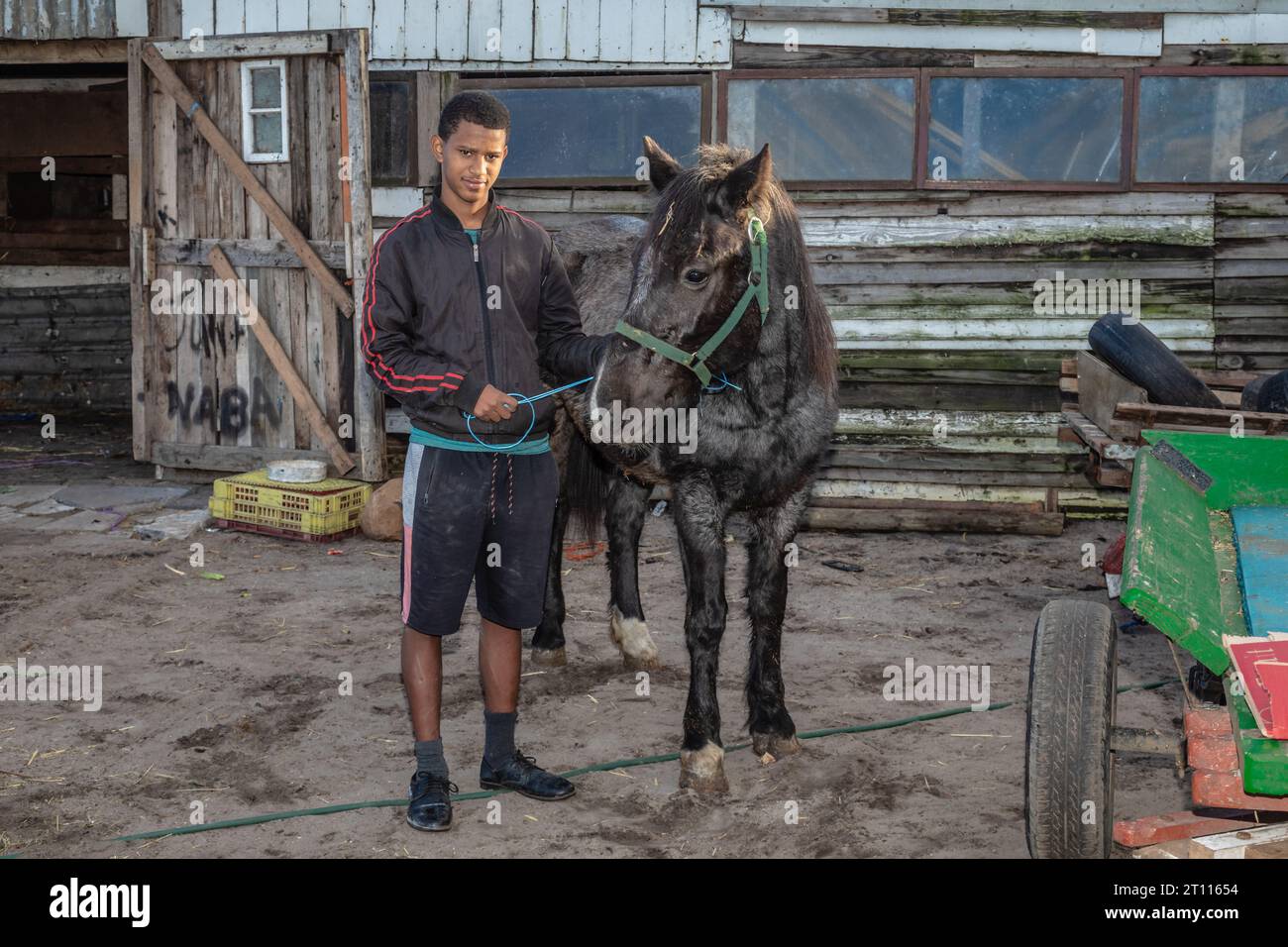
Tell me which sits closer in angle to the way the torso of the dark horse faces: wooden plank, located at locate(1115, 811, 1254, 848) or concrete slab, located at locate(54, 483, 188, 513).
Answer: the wooden plank

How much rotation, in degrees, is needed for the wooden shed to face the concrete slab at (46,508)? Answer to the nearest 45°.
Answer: approximately 90° to its right

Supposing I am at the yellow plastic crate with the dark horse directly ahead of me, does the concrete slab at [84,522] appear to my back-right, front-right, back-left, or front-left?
back-right

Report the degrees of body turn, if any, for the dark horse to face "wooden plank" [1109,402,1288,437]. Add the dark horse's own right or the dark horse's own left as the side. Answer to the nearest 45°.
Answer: approximately 45° to the dark horse's own left

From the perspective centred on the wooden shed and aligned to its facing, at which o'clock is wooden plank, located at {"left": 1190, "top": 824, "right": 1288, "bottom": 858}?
The wooden plank is roughly at 12 o'clock from the wooden shed.

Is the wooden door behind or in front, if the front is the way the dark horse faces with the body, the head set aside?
behind

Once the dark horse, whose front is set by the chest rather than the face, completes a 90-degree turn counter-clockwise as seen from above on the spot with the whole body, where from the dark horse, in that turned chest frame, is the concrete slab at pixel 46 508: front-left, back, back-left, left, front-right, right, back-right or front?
left

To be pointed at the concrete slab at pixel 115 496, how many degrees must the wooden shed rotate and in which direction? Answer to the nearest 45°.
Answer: approximately 90° to its right

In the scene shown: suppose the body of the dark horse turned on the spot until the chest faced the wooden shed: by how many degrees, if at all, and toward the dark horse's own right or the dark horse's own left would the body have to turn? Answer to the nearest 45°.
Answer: approximately 135° to the dark horse's own left
